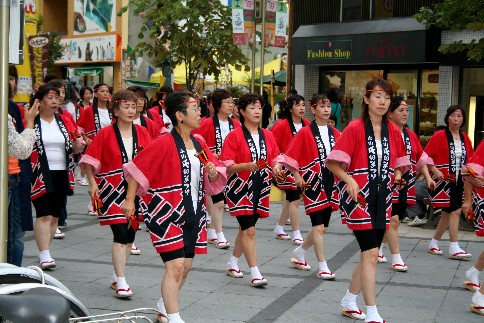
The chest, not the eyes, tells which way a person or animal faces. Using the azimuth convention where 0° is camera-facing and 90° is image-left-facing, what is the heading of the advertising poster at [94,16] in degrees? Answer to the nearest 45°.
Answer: approximately 0°

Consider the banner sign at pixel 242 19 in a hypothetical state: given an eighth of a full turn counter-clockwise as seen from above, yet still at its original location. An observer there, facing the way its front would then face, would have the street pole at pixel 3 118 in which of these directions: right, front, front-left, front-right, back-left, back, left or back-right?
front-right

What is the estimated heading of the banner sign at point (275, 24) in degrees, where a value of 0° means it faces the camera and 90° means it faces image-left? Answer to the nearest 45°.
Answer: approximately 0°
